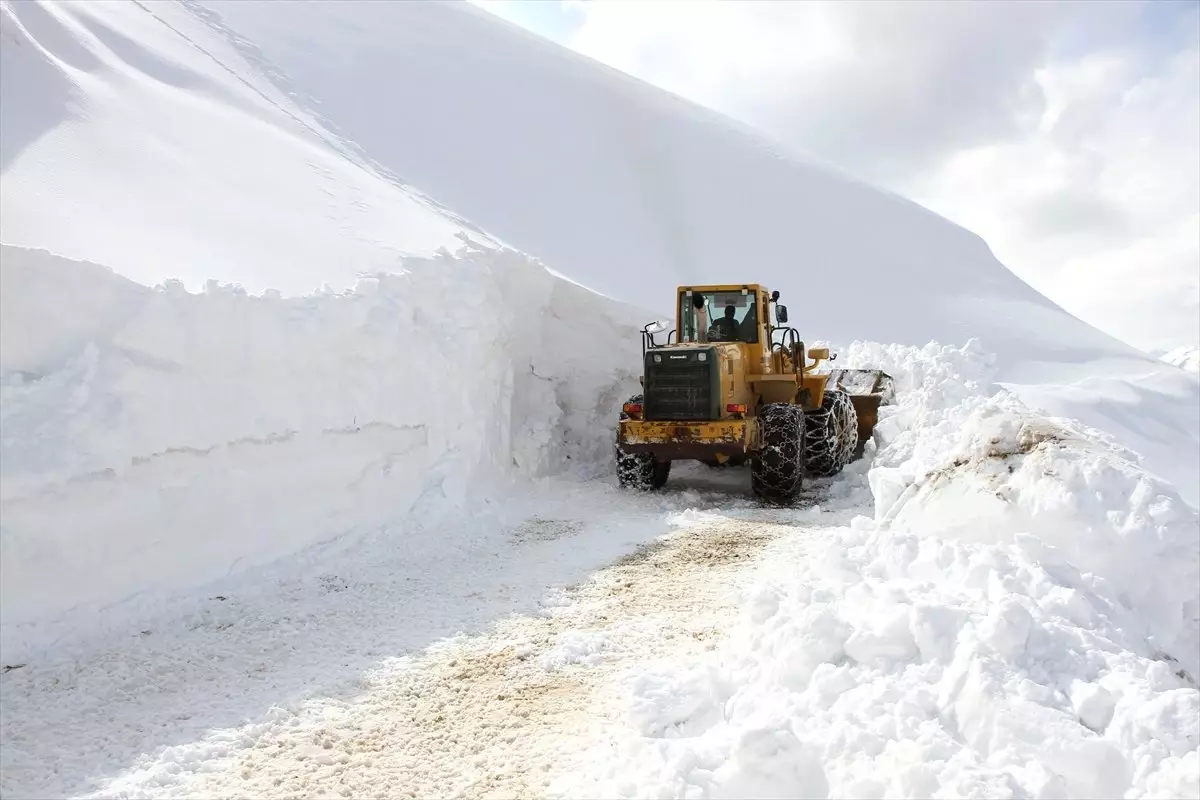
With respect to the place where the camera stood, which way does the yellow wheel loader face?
facing away from the viewer and to the right of the viewer
